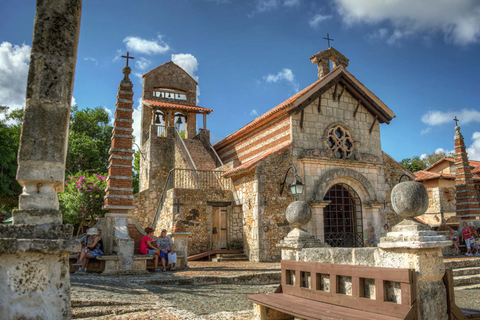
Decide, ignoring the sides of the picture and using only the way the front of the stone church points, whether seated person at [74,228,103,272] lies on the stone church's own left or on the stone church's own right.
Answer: on the stone church's own right

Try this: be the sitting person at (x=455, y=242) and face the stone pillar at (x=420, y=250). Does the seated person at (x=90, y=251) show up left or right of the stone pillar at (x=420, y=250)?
right

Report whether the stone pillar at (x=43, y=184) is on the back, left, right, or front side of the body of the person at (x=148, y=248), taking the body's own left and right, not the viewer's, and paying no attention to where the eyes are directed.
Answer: right

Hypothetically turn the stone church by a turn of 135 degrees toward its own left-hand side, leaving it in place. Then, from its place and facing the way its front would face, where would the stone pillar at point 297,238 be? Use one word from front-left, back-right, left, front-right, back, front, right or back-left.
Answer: back
